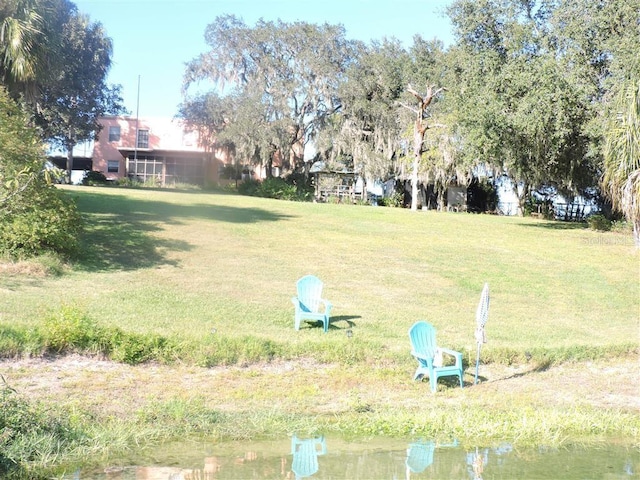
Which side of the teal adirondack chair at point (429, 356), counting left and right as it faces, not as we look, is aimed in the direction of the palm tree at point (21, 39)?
back

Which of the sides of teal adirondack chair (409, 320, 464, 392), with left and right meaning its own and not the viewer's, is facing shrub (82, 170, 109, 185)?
back

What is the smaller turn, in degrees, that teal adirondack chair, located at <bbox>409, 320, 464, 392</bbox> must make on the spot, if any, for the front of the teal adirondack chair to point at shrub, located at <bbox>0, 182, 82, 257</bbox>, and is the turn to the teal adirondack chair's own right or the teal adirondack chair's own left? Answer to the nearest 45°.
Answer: approximately 180°

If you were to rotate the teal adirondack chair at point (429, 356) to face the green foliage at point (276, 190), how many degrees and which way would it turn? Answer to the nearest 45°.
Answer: approximately 135° to its left

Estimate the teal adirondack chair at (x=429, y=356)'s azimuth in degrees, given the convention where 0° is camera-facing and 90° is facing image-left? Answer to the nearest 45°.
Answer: approximately 315°

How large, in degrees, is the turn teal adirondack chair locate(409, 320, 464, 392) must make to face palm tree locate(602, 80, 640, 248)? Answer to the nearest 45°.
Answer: approximately 90° to its left
